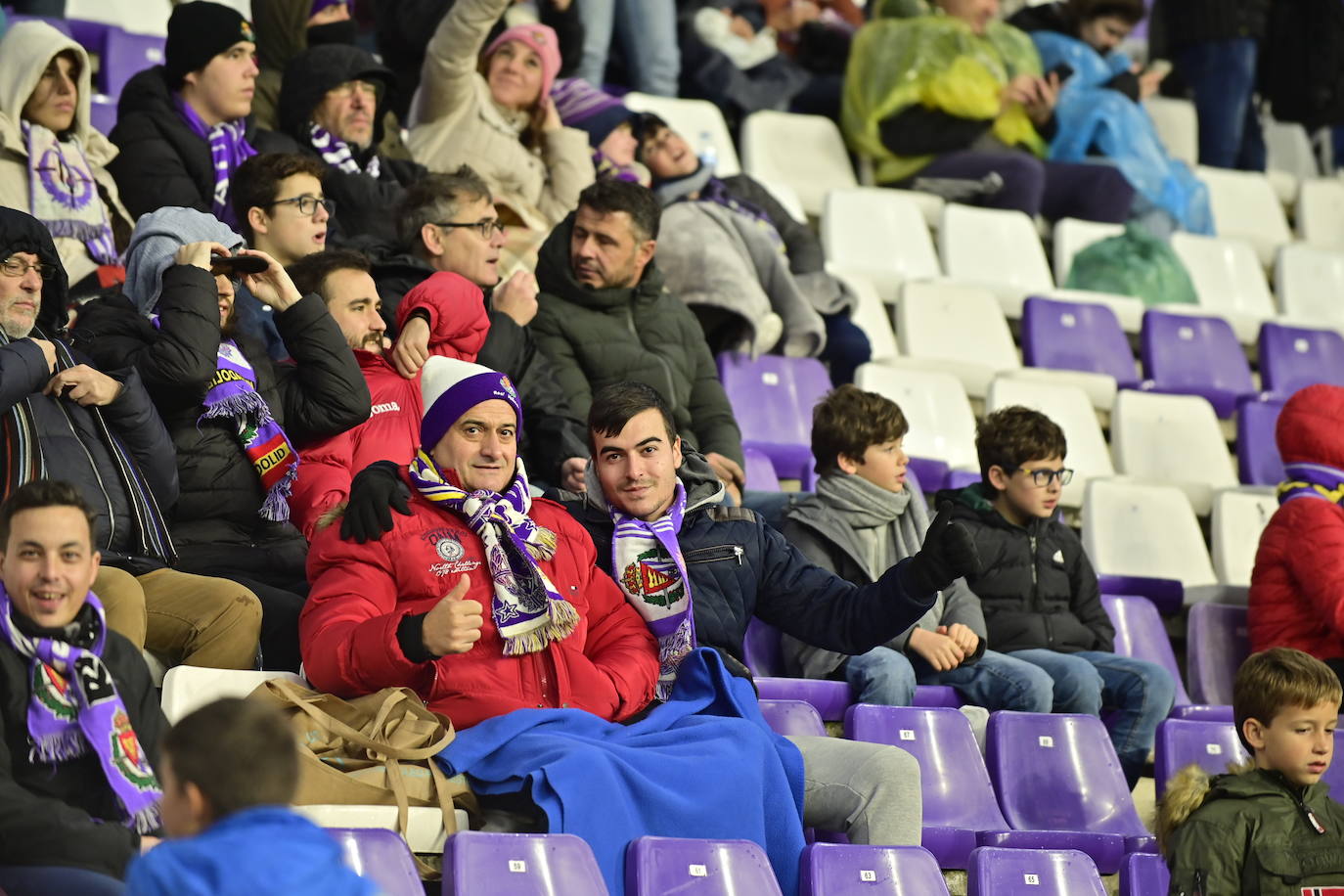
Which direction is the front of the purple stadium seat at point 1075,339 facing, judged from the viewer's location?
facing the viewer and to the right of the viewer

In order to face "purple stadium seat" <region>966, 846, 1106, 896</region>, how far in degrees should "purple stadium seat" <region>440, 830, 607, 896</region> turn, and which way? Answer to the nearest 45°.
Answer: approximately 90° to its left

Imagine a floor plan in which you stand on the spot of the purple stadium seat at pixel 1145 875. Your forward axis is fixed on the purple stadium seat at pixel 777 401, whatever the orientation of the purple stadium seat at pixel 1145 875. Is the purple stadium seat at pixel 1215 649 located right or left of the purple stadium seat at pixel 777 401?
right

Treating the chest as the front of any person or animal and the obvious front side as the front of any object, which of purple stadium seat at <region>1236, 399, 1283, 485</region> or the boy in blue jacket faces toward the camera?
the purple stadium seat

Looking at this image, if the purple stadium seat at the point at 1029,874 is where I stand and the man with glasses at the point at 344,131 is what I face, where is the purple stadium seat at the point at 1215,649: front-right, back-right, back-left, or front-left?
front-right

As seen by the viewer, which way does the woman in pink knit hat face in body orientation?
toward the camera

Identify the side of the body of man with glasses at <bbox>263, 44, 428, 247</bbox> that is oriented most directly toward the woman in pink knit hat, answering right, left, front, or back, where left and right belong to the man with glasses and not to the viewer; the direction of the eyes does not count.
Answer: left

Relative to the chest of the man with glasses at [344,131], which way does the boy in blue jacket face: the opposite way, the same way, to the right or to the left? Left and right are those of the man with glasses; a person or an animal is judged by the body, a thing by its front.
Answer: the opposite way

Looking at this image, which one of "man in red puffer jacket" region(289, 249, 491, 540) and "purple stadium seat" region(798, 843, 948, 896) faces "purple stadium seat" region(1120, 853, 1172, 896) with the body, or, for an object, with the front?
the man in red puffer jacket

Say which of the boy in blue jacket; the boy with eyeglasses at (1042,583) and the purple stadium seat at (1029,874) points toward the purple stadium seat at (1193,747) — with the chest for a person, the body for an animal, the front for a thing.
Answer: the boy with eyeglasses

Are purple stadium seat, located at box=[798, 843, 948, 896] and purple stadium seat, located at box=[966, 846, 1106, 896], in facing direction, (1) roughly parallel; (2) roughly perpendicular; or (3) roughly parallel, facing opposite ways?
roughly parallel

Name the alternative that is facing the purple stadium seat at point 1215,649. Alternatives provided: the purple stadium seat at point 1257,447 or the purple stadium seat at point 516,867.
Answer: the purple stadium seat at point 1257,447

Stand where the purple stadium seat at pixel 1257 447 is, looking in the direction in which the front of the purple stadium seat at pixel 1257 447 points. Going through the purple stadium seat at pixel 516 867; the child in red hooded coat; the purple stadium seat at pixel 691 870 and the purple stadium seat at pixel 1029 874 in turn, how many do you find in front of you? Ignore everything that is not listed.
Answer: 4

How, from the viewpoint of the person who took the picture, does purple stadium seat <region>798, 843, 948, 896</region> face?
facing the viewer

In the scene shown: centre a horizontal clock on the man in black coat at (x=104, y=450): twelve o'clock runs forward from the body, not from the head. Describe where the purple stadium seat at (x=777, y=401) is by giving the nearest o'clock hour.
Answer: The purple stadium seat is roughly at 9 o'clock from the man in black coat.

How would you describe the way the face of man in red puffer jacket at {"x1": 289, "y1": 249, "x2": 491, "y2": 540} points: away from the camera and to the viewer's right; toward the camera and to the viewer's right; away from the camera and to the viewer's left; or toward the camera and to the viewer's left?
toward the camera and to the viewer's right
